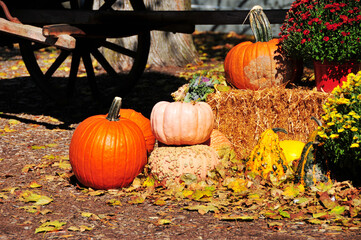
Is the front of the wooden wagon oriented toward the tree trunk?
no

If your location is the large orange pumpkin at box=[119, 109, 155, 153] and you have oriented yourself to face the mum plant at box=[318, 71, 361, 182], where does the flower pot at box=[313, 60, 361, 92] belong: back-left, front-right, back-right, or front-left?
front-left

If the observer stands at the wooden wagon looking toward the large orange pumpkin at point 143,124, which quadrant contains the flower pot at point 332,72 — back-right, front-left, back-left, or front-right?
front-left

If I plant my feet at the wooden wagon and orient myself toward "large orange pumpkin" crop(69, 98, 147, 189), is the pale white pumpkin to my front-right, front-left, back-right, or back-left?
front-left
